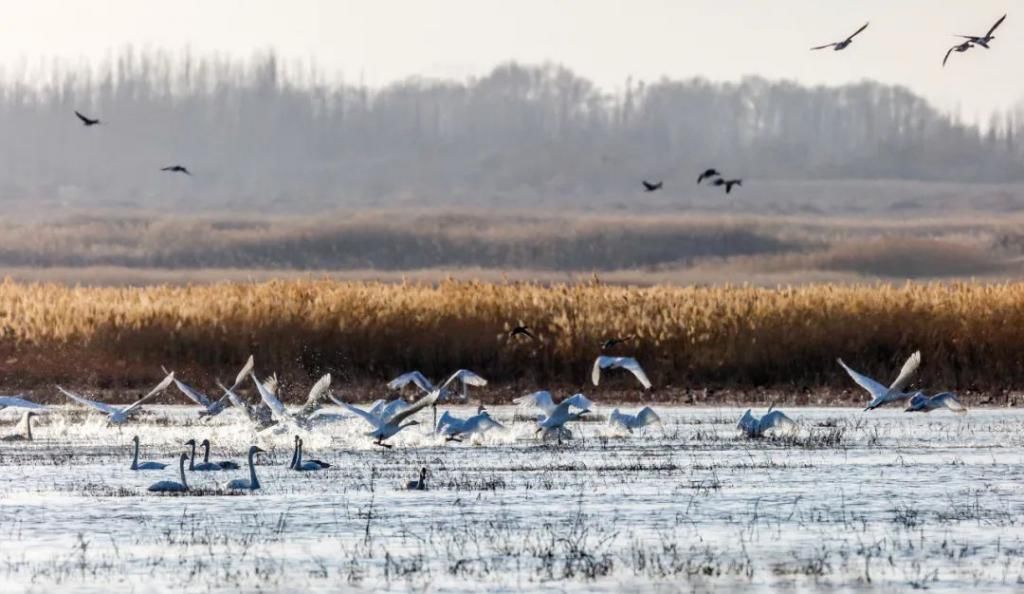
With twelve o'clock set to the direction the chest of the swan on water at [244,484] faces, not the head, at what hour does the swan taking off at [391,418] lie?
The swan taking off is roughly at 10 o'clock from the swan on water.

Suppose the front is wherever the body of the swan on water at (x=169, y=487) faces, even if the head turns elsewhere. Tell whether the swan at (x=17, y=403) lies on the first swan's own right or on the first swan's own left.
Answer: on the first swan's own left

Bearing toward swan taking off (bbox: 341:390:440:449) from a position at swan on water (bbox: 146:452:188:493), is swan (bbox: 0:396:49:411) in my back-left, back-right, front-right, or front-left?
front-left

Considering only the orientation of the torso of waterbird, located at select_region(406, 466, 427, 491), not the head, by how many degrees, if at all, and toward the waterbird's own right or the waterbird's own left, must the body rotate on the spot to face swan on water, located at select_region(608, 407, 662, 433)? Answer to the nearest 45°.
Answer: approximately 45° to the waterbird's own left

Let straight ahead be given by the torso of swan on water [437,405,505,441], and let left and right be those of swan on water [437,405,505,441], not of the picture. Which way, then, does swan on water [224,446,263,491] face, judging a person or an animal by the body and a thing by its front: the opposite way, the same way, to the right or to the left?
the same way

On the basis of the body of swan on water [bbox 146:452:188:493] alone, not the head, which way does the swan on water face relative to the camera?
to the viewer's right

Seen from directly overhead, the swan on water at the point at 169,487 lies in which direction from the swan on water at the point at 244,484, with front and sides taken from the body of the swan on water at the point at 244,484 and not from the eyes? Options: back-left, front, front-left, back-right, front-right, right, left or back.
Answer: back

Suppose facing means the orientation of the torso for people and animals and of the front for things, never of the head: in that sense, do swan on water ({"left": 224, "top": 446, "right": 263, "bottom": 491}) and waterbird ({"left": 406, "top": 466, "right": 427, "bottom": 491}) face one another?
no

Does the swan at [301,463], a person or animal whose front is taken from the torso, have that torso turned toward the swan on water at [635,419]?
no

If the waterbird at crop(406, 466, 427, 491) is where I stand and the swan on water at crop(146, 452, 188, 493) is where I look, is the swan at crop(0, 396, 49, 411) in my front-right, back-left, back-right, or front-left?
front-right

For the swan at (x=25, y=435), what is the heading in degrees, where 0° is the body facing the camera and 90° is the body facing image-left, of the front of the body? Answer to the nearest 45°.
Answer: approximately 270°

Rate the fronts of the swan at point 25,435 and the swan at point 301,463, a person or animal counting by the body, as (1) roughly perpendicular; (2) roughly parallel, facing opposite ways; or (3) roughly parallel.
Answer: roughly parallel, facing opposite ways

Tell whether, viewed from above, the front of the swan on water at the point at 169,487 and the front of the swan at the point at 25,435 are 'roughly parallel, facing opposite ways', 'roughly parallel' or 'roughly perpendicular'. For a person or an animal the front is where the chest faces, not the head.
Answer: roughly parallel

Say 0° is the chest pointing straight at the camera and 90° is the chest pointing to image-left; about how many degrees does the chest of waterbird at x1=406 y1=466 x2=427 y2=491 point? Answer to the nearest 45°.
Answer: approximately 270°

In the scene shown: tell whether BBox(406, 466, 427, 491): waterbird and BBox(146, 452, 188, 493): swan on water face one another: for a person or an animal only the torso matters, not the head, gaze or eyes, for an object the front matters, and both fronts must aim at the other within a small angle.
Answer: no

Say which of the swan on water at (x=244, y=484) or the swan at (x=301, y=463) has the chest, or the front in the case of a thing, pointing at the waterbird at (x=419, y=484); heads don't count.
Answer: the swan on water

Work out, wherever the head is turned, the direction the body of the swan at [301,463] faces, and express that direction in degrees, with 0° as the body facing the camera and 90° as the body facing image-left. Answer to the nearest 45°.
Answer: approximately 90°

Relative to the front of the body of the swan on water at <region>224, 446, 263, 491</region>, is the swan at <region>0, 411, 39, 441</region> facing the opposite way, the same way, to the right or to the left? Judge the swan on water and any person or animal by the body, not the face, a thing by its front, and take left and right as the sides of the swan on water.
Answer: the same way
